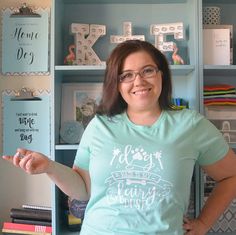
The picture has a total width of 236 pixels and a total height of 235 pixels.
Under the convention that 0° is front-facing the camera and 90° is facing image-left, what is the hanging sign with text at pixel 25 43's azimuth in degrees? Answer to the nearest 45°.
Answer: approximately 0°

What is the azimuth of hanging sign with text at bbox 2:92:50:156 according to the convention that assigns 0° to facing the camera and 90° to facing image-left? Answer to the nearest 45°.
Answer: approximately 0°
